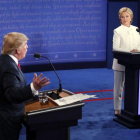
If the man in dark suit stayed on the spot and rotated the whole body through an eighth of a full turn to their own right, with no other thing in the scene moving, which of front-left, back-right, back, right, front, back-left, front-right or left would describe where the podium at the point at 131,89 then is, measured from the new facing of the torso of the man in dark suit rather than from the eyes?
left

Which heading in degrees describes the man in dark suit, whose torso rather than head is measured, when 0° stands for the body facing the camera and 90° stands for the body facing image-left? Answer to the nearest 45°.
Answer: approximately 270°

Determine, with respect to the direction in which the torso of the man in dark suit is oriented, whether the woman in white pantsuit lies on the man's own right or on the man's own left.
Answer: on the man's own left
